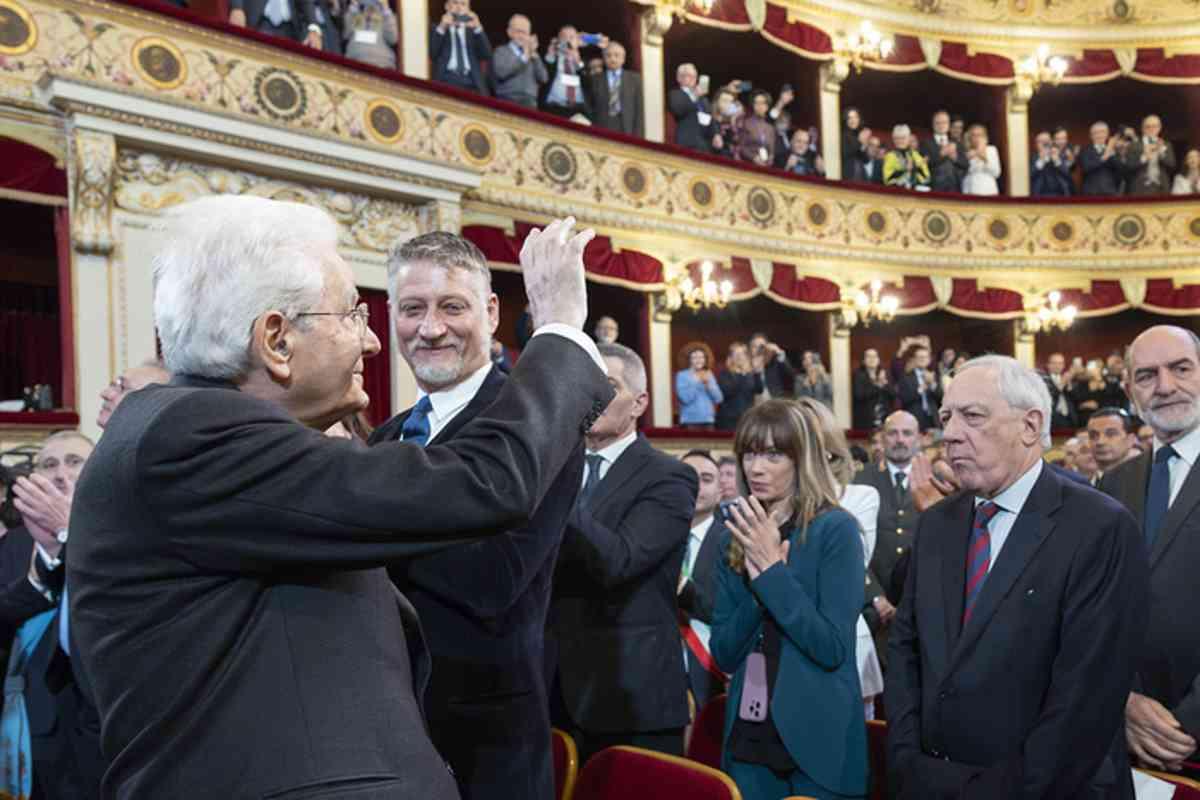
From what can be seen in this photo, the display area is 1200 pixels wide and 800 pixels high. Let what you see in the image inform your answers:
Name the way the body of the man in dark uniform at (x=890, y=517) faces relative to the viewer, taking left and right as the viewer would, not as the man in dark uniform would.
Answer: facing the viewer

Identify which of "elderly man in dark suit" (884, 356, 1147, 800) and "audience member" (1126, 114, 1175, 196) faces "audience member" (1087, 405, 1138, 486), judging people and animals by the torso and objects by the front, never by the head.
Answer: "audience member" (1126, 114, 1175, 196)

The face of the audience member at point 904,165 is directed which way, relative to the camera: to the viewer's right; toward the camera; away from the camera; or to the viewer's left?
toward the camera

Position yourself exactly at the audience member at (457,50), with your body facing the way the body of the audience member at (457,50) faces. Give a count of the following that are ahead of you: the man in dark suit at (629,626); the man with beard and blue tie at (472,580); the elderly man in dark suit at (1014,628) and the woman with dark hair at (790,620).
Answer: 4

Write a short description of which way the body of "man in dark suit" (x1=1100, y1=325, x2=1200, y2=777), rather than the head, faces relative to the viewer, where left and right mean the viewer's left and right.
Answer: facing the viewer and to the left of the viewer

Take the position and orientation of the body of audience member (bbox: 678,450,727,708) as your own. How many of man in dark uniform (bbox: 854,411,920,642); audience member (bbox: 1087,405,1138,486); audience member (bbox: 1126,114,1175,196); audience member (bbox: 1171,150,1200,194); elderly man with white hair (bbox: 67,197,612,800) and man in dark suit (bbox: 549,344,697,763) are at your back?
4

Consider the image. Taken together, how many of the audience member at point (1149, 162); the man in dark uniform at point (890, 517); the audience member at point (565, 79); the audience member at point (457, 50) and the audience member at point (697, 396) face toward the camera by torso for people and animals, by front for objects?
5

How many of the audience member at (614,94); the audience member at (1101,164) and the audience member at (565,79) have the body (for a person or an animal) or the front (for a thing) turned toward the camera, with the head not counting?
3

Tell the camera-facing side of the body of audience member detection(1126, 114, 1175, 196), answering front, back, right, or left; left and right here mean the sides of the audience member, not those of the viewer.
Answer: front

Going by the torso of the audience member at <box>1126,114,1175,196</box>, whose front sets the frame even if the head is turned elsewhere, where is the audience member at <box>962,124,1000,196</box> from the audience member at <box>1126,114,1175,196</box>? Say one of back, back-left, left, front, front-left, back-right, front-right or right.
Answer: front-right

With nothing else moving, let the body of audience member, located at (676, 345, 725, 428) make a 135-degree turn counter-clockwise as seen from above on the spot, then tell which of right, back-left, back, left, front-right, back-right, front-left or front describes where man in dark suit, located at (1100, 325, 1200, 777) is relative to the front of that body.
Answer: back-right

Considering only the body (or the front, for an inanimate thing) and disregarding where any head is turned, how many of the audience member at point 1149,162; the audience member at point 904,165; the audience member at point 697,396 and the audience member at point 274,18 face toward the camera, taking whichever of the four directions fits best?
4

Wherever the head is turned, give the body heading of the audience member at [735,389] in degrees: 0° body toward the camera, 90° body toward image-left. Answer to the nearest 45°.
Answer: approximately 45°
